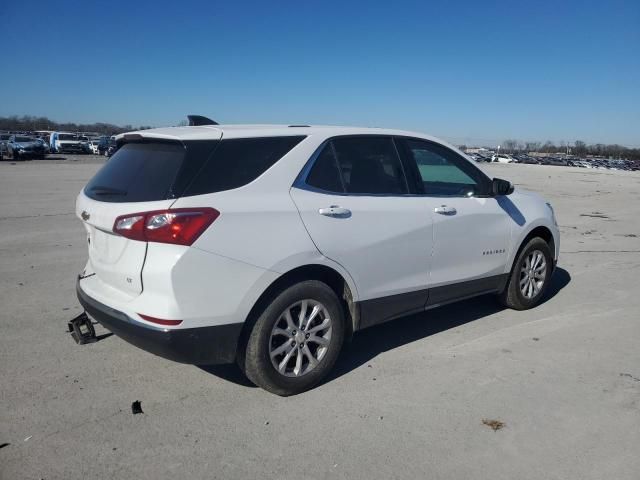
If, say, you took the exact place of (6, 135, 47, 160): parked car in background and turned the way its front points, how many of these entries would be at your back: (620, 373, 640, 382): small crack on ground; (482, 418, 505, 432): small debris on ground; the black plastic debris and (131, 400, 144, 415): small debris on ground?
0

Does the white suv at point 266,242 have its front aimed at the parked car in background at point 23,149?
no

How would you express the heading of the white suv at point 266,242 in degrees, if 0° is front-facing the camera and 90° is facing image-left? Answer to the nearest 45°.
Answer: approximately 225°

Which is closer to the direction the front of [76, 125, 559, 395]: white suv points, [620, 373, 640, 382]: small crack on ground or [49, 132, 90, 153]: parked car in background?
the small crack on ground

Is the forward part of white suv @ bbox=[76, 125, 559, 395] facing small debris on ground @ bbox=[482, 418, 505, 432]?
no

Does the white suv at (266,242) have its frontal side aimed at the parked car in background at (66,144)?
no

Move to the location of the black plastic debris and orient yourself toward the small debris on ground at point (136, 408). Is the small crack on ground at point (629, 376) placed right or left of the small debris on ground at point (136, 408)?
left

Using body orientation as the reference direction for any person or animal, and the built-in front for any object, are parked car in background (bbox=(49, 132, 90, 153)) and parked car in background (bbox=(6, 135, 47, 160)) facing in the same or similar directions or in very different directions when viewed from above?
same or similar directions

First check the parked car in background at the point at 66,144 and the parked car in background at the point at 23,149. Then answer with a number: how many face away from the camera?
0

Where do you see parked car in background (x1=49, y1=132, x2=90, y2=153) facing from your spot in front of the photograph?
facing the viewer and to the right of the viewer

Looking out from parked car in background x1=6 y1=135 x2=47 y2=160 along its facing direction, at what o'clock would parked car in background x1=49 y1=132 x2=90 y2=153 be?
parked car in background x1=49 y1=132 x2=90 y2=153 is roughly at 8 o'clock from parked car in background x1=6 y1=135 x2=47 y2=160.
